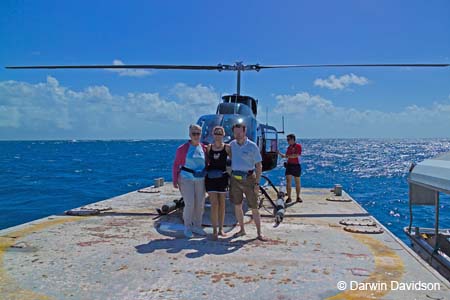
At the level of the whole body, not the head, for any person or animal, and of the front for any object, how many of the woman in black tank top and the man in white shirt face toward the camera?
2

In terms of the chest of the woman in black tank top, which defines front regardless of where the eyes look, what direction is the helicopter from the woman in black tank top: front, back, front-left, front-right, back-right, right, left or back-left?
back

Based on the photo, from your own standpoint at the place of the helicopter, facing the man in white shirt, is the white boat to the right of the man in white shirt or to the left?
left

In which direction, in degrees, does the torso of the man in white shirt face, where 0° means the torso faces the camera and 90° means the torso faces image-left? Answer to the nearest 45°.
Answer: approximately 0°

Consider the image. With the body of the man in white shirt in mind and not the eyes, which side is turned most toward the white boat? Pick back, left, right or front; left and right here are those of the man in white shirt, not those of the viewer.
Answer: left
